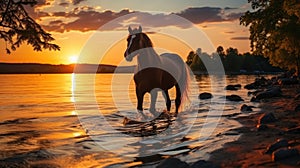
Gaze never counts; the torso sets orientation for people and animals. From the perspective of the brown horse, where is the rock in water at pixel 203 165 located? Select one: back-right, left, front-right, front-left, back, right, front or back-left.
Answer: front-left

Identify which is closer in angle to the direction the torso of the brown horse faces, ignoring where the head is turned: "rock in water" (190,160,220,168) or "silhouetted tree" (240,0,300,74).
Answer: the rock in water

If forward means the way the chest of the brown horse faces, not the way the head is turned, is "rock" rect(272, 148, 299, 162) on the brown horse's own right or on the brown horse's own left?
on the brown horse's own left

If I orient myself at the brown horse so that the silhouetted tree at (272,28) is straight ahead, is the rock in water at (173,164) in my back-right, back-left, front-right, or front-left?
back-right

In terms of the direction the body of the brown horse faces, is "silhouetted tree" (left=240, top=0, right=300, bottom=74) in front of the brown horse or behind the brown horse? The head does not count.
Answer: behind

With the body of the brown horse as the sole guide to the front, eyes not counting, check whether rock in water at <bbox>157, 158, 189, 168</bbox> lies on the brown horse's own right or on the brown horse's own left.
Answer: on the brown horse's own left

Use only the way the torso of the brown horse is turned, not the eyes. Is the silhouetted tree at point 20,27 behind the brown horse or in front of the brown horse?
in front

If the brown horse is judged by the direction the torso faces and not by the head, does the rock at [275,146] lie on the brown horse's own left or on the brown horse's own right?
on the brown horse's own left

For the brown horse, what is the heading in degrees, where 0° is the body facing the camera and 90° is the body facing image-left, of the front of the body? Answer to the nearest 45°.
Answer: approximately 45°

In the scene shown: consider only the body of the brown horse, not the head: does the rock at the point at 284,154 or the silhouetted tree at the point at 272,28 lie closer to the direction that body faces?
the rock
